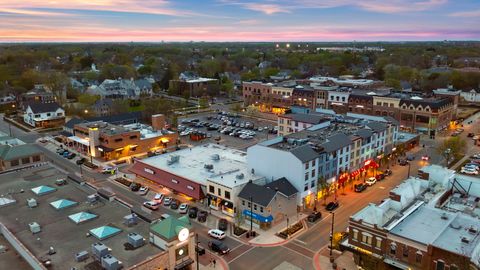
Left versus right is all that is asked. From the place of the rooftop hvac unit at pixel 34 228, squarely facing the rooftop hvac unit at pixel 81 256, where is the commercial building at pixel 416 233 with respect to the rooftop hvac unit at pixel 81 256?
left

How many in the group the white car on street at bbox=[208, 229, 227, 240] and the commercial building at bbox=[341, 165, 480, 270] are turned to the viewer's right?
0

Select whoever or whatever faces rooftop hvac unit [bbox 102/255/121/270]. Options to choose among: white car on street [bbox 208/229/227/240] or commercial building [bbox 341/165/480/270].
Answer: the commercial building

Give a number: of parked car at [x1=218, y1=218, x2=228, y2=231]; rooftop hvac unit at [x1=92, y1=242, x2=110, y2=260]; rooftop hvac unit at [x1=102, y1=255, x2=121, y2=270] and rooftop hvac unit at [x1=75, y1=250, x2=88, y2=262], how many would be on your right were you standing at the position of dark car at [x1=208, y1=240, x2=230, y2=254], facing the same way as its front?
3

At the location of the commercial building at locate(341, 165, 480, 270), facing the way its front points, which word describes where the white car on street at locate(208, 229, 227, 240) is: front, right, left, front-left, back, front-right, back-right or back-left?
front-right

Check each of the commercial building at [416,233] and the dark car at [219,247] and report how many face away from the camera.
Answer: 0

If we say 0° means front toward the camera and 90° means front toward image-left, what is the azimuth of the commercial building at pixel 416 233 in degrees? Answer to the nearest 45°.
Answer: approximately 45°

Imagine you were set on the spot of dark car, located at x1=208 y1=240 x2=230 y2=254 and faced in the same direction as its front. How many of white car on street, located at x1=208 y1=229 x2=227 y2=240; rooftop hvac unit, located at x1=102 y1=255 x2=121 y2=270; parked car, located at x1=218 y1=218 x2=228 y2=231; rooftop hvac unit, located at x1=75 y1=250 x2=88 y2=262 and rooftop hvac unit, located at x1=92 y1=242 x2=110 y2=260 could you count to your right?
3

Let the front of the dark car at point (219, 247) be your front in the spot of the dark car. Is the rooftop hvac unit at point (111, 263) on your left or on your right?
on your right

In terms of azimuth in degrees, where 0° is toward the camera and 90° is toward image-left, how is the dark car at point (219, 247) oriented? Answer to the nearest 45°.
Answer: approximately 315°

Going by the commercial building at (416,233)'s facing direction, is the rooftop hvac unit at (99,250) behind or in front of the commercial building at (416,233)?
in front
